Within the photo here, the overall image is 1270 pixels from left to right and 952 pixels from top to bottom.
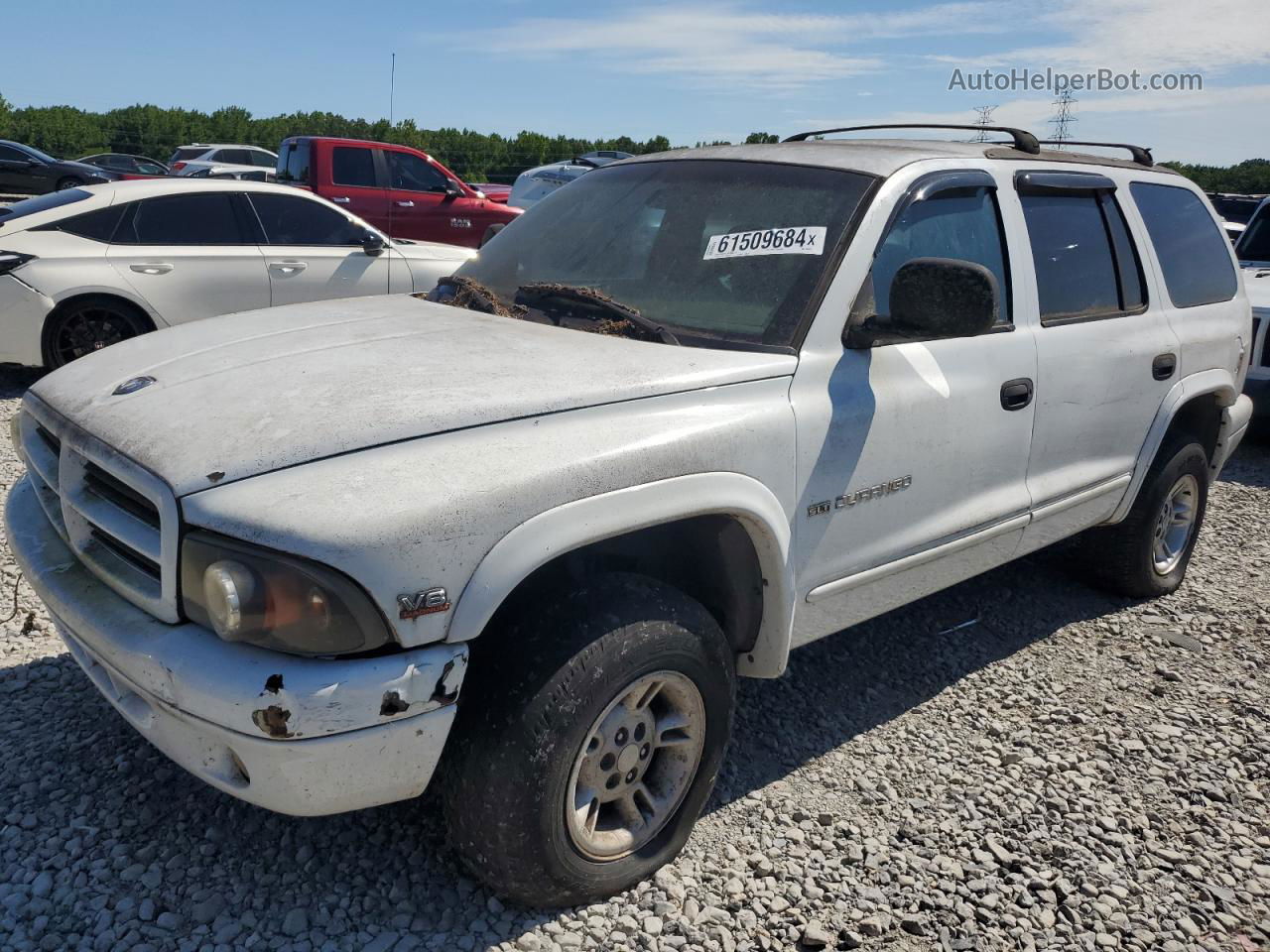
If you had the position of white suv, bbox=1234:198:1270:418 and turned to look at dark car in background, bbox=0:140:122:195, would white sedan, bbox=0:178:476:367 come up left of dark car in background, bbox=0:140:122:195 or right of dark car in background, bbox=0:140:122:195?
left

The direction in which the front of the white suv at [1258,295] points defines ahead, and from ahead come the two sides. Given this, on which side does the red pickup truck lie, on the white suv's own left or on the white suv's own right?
on the white suv's own right

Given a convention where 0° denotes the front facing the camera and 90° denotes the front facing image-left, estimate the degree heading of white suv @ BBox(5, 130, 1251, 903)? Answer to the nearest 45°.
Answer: approximately 45°

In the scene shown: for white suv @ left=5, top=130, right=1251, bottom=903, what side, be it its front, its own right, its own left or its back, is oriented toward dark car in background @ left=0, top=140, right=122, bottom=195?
right

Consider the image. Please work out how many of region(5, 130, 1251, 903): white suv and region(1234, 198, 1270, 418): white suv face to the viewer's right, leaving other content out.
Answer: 0

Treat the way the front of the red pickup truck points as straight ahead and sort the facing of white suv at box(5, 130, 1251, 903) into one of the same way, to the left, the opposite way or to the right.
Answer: the opposite way

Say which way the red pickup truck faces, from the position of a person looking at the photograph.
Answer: facing away from the viewer and to the right of the viewer

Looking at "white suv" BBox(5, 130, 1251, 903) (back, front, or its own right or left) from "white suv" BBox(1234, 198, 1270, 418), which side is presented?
back

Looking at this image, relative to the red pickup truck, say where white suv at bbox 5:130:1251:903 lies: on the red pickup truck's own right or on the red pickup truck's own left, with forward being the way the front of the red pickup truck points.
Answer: on the red pickup truck's own right

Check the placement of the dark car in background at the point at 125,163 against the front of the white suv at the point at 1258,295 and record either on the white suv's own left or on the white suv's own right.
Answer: on the white suv's own right
